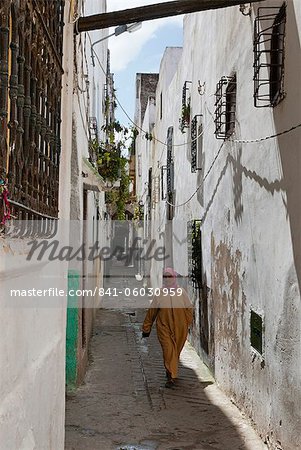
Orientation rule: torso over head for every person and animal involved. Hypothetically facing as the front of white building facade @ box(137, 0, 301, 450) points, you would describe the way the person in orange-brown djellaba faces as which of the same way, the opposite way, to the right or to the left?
to the left

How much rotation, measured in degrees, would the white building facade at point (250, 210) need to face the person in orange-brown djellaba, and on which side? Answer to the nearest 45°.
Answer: approximately 45° to its right

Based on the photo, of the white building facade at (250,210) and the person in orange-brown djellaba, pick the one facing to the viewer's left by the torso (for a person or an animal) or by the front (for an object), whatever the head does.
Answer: the white building facade

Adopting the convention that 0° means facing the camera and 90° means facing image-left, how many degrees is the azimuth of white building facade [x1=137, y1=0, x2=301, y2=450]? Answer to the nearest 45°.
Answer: approximately 90°

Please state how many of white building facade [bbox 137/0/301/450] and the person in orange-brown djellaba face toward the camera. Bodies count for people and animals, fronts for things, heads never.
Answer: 1
